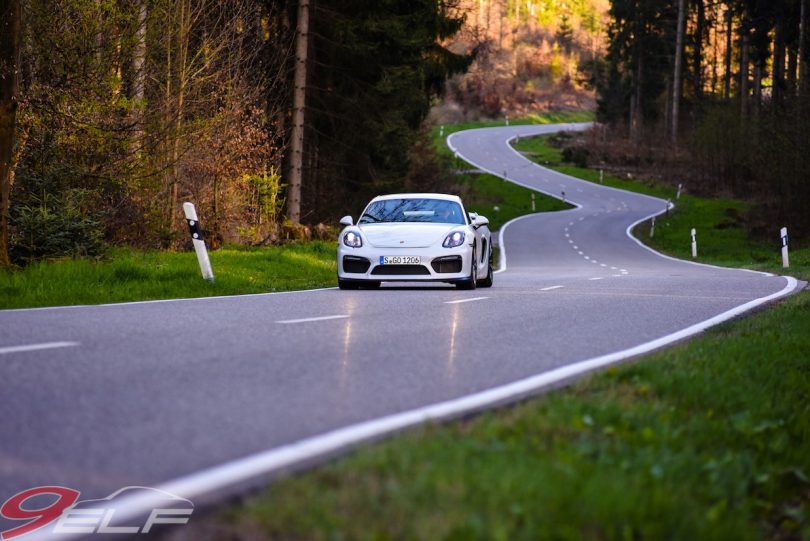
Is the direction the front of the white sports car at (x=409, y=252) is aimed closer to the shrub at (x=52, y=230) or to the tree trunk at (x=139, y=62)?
the shrub

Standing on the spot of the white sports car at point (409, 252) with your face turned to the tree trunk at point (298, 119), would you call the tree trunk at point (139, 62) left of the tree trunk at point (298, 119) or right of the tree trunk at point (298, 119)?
left

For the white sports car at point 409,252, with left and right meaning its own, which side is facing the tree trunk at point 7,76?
right

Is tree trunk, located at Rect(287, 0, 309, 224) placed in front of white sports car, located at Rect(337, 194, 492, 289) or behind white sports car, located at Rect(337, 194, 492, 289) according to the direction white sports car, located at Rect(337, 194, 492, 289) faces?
behind

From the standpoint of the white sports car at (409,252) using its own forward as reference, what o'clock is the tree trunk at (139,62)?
The tree trunk is roughly at 4 o'clock from the white sports car.

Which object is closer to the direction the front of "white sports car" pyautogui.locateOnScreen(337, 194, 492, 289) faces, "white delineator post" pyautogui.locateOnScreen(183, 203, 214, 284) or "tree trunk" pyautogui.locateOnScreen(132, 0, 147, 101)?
the white delineator post

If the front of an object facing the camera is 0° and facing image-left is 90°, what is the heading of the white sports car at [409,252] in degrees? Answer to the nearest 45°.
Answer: approximately 0°

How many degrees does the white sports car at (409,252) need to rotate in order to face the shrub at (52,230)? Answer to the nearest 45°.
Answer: approximately 90° to its right

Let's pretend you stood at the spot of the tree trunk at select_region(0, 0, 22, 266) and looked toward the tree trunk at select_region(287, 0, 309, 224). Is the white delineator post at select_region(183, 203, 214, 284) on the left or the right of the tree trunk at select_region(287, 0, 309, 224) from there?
right

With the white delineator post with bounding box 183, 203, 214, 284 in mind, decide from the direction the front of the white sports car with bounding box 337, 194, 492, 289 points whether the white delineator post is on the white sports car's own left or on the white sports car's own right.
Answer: on the white sports car's own right
